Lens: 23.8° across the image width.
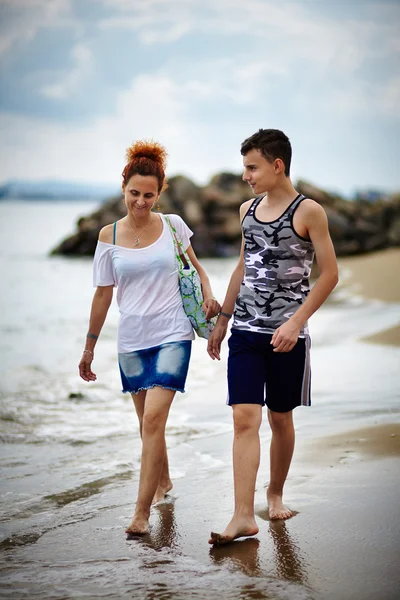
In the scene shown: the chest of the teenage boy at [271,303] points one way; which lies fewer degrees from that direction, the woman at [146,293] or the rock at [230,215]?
the woman

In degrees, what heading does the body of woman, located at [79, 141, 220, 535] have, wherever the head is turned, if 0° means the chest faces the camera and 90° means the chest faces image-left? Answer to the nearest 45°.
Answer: approximately 0°

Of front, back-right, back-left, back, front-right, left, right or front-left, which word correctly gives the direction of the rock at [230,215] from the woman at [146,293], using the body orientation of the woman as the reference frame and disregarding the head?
back

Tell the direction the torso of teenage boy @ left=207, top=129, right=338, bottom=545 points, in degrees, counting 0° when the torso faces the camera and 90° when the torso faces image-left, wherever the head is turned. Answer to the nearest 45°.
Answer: approximately 45°

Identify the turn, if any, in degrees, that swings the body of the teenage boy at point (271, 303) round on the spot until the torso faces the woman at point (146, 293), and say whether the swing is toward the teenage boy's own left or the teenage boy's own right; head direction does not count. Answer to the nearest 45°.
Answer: approximately 90° to the teenage boy's own right

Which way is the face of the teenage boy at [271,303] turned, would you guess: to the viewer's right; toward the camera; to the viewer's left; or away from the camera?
to the viewer's left

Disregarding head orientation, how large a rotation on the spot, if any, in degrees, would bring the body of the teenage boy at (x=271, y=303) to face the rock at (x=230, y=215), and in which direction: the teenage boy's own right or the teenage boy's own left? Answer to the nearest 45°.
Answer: approximately 135° to the teenage boy's own right

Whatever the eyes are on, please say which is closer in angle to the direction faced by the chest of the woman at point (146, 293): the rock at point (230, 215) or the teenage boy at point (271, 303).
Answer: the teenage boy

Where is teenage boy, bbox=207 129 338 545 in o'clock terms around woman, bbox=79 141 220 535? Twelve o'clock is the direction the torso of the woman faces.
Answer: The teenage boy is roughly at 10 o'clock from the woman.
